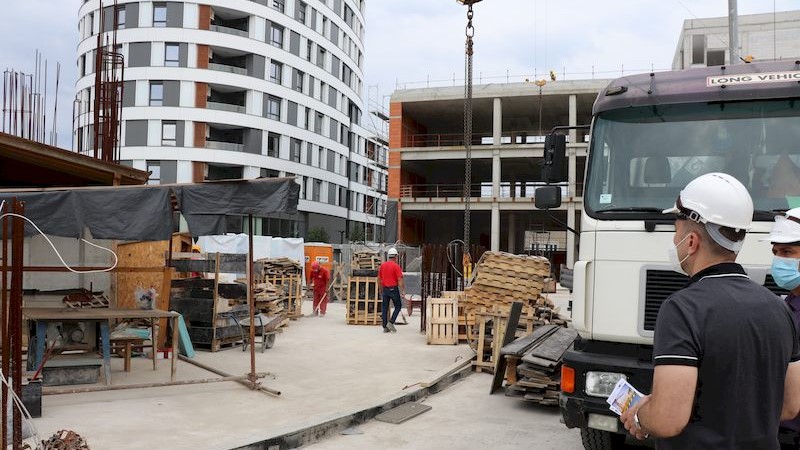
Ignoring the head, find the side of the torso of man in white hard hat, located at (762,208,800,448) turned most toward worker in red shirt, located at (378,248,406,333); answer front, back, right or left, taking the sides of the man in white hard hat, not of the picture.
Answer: right

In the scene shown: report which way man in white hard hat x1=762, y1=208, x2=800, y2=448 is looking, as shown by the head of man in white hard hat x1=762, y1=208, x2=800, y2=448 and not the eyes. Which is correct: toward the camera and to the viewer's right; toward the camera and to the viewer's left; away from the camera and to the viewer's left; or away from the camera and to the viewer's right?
toward the camera and to the viewer's left

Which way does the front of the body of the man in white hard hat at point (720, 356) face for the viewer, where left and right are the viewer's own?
facing away from the viewer and to the left of the viewer

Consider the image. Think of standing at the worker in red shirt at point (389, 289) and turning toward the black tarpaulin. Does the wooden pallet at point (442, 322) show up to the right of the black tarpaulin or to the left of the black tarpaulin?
left

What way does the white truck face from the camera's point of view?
toward the camera

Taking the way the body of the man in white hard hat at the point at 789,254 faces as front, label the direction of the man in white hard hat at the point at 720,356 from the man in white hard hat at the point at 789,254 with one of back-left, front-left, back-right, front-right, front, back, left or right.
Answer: front-left

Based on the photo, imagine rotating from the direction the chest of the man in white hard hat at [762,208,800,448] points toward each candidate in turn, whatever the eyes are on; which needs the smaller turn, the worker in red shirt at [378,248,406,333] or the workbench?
the workbench

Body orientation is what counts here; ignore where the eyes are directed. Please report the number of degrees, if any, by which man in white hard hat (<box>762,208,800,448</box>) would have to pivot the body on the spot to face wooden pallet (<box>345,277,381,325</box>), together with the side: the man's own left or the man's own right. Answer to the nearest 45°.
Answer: approximately 90° to the man's own right

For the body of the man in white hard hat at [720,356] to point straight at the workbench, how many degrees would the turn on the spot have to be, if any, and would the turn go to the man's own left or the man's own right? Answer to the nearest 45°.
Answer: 0° — they already face it

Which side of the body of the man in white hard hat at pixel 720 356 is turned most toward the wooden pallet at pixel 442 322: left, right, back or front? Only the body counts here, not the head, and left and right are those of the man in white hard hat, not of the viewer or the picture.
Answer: front

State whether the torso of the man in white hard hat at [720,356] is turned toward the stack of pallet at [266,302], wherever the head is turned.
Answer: yes

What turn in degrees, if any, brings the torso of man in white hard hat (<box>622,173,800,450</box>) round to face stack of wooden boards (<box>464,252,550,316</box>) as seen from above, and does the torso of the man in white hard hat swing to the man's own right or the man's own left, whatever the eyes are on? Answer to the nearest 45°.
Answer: approximately 45° to the man's own right

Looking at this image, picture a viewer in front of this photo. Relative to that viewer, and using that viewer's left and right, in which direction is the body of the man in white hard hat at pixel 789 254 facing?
facing the viewer and to the left of the viewer

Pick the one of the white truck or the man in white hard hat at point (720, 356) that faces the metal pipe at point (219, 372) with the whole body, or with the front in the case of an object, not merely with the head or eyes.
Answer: the man in white hard hat

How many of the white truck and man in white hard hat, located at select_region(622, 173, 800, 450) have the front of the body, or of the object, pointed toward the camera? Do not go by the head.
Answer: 1
